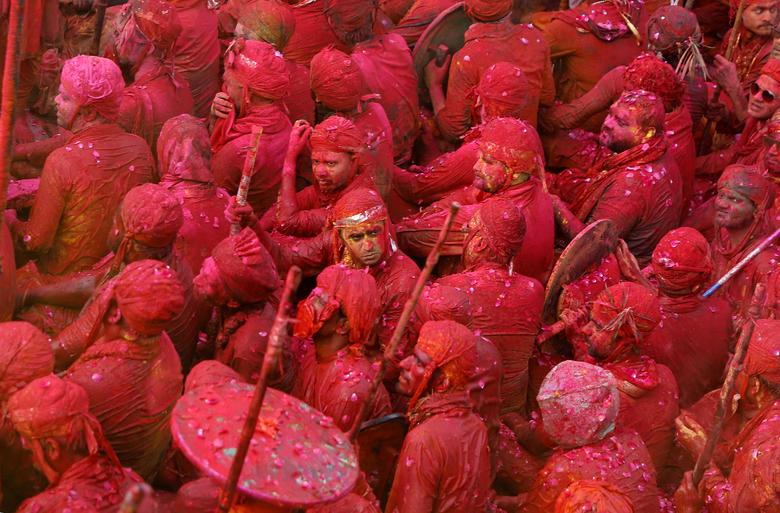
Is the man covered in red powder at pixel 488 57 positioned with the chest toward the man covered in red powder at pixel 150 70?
no

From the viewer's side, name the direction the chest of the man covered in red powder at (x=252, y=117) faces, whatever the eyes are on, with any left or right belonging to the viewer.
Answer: facing to the left of the viewer

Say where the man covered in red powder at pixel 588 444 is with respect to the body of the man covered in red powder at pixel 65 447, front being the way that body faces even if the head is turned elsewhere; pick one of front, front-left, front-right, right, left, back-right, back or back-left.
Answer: back-right

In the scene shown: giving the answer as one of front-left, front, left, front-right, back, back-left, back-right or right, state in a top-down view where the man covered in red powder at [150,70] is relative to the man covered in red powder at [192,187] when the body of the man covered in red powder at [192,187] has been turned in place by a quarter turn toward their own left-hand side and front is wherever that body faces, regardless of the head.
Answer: right

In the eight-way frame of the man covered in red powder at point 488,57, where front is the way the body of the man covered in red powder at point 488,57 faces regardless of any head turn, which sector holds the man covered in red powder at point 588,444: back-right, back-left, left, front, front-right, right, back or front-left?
back

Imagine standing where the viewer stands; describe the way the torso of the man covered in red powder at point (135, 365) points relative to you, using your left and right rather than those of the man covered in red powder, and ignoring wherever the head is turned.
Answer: facing away from the viewer and to the left of the viewer

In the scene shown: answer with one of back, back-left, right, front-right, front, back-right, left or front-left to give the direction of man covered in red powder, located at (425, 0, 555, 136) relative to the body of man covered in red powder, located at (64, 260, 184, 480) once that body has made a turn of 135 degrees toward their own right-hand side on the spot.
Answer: front-left

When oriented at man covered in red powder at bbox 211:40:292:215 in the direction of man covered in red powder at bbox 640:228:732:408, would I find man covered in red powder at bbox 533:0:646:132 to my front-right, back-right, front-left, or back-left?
front-left

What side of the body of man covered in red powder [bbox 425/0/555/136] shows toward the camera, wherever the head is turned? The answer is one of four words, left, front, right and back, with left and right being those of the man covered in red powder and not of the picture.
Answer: back
